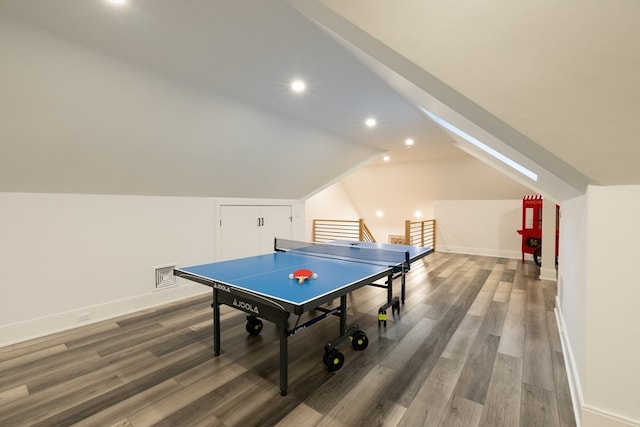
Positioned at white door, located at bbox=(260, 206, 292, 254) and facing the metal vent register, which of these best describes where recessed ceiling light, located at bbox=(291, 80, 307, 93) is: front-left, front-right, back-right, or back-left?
front-left

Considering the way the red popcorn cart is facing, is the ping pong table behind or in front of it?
in front

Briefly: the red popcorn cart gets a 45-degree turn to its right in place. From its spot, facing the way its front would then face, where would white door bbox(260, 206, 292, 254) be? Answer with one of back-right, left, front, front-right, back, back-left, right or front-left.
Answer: front

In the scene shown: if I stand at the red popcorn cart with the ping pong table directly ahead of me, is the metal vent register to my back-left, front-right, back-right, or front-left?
front-right

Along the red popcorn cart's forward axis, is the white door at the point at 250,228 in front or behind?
in front
